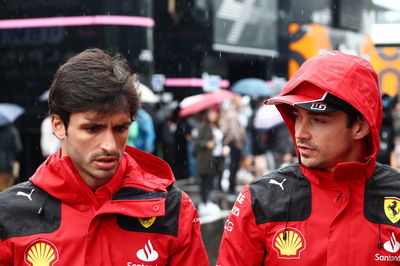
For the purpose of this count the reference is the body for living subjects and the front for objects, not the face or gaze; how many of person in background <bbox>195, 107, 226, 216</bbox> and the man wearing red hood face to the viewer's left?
0

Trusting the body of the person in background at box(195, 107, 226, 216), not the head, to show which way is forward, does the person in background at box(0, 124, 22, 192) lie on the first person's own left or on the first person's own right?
on the first person's own right

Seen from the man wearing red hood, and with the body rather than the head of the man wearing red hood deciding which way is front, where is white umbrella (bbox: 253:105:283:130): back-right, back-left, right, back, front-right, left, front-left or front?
back

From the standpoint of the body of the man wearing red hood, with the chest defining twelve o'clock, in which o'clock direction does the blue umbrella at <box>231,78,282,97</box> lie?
The blue umbrella is roughly at 6 o'clock from the man wearing red hood.

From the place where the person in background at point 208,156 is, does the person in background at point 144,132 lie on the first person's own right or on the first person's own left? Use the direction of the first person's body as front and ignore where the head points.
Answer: on the first person's own right

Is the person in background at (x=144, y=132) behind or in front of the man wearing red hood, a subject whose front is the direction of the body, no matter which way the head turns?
behind

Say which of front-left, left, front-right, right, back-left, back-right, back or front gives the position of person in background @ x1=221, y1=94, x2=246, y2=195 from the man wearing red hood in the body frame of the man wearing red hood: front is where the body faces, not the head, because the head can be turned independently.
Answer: back

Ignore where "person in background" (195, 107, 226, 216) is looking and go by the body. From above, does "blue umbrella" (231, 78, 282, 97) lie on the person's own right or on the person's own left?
on the person's own left

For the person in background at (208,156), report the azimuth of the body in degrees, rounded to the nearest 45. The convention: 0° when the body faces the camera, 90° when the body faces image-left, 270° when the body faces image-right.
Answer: approximately 315°

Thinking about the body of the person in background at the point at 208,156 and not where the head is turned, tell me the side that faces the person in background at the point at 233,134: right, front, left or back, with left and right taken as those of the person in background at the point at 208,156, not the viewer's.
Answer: left

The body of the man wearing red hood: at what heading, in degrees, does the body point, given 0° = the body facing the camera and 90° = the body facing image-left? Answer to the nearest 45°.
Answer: approximately 0°

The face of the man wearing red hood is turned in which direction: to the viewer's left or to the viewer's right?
to the viewer's left
